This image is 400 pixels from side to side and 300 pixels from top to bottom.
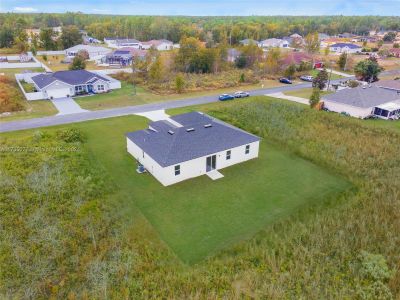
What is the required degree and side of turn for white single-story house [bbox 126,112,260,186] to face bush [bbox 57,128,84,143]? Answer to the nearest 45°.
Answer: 0° — it already faces it

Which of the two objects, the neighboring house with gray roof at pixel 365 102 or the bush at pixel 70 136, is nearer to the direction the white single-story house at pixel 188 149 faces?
the bush

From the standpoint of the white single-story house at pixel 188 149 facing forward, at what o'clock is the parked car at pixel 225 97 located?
The parked car is roughly at 2 o'clock from the white single-story house.

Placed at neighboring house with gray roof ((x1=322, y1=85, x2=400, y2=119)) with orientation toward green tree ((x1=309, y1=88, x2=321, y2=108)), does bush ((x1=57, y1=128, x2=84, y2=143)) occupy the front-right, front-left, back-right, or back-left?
front-left

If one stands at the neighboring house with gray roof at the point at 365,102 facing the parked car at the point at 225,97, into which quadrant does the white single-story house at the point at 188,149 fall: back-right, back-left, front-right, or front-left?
front-left

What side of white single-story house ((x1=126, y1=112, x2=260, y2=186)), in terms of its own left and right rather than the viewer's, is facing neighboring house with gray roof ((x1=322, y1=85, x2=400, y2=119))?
right

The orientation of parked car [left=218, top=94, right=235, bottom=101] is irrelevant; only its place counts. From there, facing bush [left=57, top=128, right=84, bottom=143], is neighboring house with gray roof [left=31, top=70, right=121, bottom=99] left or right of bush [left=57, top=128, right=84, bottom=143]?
right

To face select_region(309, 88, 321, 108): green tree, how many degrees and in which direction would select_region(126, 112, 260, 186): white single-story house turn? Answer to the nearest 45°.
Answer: approximately 90° to its right

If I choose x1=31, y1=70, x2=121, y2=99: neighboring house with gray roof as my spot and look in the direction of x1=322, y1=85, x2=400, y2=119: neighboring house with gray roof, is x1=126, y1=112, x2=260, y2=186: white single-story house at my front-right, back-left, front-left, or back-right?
front-right

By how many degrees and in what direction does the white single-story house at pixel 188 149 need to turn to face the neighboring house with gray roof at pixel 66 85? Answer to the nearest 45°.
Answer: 0° — it already faces it

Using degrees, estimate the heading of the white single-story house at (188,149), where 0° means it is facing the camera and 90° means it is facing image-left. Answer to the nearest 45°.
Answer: approximately 135°
